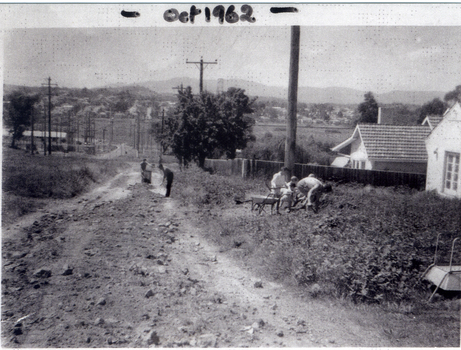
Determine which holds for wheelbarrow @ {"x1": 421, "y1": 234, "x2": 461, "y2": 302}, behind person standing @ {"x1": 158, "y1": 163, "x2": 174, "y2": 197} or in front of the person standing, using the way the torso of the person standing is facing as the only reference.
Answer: behind

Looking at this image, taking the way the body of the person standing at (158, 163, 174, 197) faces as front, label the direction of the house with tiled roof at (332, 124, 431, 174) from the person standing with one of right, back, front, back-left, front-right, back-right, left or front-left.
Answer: back-right

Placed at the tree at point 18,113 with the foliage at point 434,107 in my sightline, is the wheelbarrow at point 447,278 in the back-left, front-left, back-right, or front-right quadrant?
front-right
